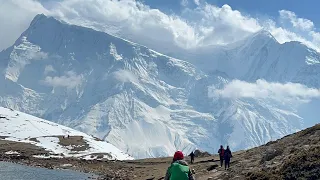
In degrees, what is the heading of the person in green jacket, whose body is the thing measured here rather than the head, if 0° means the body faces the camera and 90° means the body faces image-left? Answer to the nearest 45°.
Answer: approximately 180°
